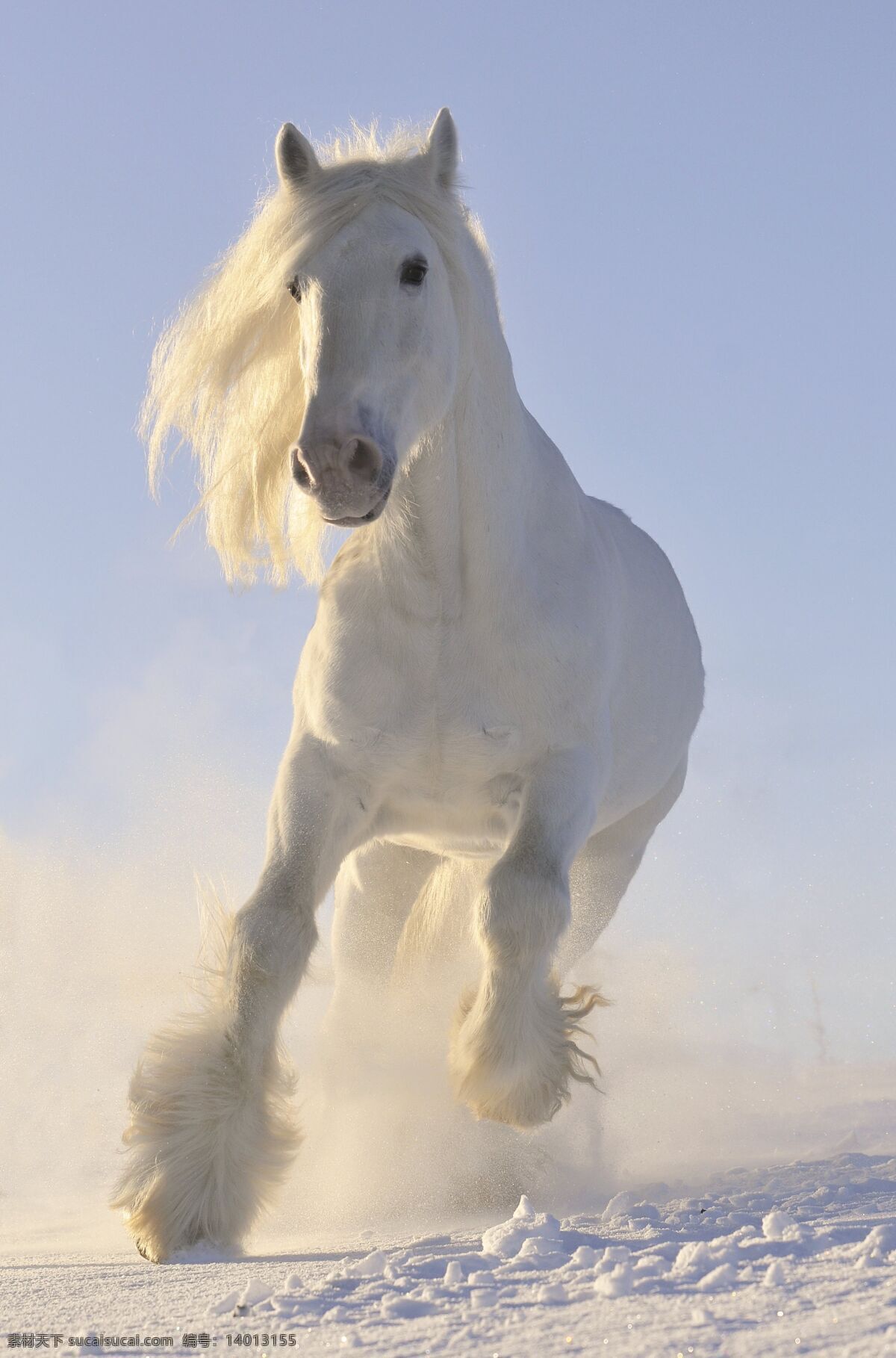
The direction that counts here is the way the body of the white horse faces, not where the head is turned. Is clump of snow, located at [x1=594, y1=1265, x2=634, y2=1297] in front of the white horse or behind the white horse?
in front

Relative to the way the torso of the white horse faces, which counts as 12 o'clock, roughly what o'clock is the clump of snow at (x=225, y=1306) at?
The clump of snow is roughly at 12 o'clock from the white horse.

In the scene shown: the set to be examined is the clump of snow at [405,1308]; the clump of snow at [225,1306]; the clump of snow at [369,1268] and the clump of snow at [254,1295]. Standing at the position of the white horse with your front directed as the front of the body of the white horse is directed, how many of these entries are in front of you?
4

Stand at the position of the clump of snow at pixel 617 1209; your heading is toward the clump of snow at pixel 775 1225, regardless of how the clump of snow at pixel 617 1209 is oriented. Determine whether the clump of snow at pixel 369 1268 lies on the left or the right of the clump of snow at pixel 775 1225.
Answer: right

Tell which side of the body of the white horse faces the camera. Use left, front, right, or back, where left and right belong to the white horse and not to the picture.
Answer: front

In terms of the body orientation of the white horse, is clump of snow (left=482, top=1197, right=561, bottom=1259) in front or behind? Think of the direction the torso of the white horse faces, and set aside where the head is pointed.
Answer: in front

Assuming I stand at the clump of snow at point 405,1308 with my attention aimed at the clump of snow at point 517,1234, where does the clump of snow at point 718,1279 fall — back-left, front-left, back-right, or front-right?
front-right

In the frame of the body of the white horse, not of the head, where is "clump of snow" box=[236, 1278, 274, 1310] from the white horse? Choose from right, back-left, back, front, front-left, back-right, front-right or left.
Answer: front

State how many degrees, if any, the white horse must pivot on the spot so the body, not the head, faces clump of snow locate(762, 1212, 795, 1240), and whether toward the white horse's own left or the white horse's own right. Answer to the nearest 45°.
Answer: approximately 45° to the white horse's own left

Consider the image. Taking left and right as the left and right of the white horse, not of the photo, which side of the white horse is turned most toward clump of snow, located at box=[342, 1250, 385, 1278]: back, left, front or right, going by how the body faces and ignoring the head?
front

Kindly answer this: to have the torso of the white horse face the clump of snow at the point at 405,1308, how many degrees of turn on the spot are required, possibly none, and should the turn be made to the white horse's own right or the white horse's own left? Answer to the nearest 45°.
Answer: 0° — it already faces it

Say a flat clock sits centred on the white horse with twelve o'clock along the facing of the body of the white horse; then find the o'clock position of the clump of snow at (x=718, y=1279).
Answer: The clump of snow is roughly at 11 o'clock from the white horse.
